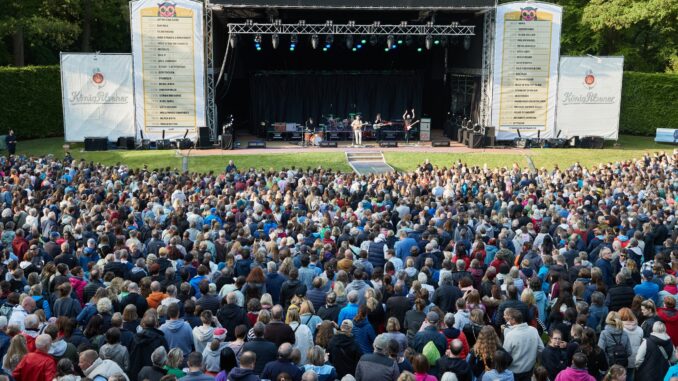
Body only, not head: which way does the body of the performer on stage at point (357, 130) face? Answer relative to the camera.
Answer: toward the camera

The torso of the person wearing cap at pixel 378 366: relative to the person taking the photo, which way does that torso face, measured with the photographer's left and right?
facing away from the viewer

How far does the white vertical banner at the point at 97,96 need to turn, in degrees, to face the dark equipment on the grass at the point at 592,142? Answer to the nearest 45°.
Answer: approximately 90° to its left

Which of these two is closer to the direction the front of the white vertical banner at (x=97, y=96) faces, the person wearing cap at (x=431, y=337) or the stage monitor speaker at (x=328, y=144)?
the person wearing cap

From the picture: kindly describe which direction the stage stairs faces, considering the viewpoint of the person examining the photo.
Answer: facing the viewer

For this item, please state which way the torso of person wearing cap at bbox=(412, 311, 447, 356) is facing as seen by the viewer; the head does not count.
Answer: away from the camera

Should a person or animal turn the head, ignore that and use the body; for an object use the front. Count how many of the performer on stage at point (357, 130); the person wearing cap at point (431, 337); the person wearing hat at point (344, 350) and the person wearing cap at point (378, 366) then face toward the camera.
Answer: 1

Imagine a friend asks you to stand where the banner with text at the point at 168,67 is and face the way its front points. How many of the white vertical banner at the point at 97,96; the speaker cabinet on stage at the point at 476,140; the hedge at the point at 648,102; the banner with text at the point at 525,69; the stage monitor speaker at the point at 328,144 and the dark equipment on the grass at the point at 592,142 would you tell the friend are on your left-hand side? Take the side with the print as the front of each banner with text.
5

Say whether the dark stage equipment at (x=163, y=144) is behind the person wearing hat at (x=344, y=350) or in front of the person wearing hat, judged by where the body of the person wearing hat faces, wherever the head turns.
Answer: in front

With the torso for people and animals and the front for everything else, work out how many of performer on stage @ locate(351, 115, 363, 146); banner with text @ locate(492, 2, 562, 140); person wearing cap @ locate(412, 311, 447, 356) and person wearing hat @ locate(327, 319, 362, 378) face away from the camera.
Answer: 2

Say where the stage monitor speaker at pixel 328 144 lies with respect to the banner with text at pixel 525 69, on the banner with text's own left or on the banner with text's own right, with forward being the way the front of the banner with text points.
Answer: on the banner with text's own right

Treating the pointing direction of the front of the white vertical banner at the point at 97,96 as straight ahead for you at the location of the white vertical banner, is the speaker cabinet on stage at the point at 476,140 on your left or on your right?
on your left

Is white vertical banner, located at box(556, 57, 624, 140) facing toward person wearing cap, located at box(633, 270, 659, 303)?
yes

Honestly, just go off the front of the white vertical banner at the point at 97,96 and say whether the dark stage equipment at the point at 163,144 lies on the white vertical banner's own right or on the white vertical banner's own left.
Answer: on the white vertical banner's own left

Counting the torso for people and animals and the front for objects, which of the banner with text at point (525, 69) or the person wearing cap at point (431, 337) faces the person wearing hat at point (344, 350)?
the banner with text

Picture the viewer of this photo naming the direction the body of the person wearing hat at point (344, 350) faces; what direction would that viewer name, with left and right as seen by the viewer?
facing away from the viewer

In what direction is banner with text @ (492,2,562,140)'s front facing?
toward the camera

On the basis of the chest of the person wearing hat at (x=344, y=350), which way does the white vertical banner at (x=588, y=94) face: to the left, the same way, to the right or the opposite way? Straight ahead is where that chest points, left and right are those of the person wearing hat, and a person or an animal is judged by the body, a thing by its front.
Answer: the opposite way

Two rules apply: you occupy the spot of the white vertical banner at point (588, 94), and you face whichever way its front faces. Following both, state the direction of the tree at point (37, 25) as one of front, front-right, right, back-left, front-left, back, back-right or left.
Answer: right

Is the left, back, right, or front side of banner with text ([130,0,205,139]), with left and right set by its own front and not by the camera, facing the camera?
front

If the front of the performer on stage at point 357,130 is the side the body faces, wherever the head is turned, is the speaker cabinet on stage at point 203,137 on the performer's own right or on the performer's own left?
on the performer's own right
